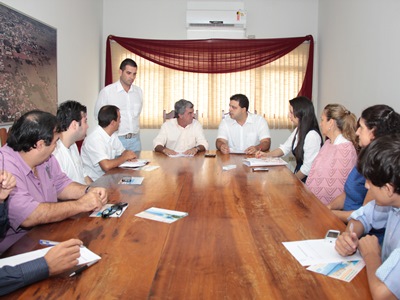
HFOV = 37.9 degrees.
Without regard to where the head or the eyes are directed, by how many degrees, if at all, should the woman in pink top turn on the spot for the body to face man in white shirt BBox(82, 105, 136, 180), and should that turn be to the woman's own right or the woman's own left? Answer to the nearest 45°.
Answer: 0° — they already face them

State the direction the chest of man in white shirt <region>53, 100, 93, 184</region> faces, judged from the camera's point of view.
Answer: to the viewer's right

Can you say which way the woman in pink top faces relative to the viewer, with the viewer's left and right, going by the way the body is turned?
facing to the left of the viewer

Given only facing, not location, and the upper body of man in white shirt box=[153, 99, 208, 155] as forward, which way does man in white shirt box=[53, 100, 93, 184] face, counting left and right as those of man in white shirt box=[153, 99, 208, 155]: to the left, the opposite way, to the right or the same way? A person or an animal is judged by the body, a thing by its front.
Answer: to the left

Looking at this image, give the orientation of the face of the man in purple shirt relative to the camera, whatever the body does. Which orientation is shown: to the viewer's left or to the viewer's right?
to the viewer's right

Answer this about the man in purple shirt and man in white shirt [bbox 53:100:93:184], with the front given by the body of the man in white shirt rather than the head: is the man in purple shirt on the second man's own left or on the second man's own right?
on the second man's own right

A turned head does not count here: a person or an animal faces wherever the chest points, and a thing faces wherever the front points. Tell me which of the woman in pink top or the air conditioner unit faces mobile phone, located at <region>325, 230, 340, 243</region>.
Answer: the air conditioner unit

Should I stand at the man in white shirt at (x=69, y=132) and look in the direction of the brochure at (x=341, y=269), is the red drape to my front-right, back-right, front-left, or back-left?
back-left

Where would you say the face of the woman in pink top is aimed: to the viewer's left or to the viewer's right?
to the viewer's left
